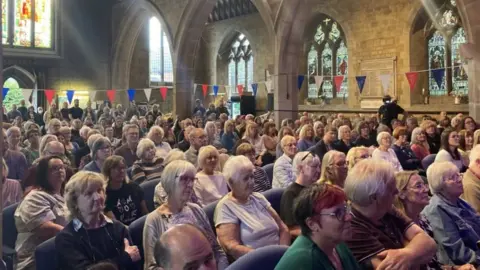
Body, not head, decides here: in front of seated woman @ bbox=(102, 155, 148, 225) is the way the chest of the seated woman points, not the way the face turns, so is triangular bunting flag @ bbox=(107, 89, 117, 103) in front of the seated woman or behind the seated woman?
behind

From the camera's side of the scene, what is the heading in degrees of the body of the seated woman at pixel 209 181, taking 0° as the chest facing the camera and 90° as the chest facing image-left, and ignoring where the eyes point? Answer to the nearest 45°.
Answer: approximately 315°

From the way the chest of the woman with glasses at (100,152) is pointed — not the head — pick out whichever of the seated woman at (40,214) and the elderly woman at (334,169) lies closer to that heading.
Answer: the elderly woman

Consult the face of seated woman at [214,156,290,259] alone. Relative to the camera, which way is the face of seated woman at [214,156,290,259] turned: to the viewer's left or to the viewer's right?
to the viewer's right

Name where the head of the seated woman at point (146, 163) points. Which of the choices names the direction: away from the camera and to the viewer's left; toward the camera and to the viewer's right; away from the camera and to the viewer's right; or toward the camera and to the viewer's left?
toward the camera and to the viewer's right

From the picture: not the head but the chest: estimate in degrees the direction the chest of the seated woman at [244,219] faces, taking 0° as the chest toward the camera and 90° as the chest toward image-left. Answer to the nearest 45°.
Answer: approximately 315°

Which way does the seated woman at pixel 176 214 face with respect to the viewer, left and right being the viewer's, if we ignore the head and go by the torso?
facing the viewer and to the right of the viewer

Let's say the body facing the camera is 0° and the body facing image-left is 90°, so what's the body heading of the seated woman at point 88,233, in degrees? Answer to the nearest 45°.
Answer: approximately 315°

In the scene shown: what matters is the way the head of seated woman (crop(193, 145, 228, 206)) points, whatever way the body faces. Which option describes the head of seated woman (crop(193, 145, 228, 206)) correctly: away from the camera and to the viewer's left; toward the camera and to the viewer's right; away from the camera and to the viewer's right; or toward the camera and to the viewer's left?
toward the camera and to the viewer's right
